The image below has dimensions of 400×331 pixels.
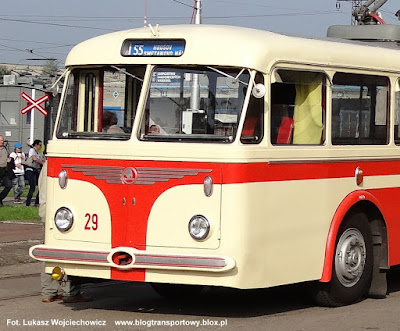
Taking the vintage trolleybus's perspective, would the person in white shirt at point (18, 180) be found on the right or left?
on its right

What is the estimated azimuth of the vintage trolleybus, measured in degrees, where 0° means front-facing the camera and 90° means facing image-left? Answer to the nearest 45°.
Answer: approximately 45°

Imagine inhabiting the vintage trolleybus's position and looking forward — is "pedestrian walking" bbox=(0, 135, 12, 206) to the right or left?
on its right
